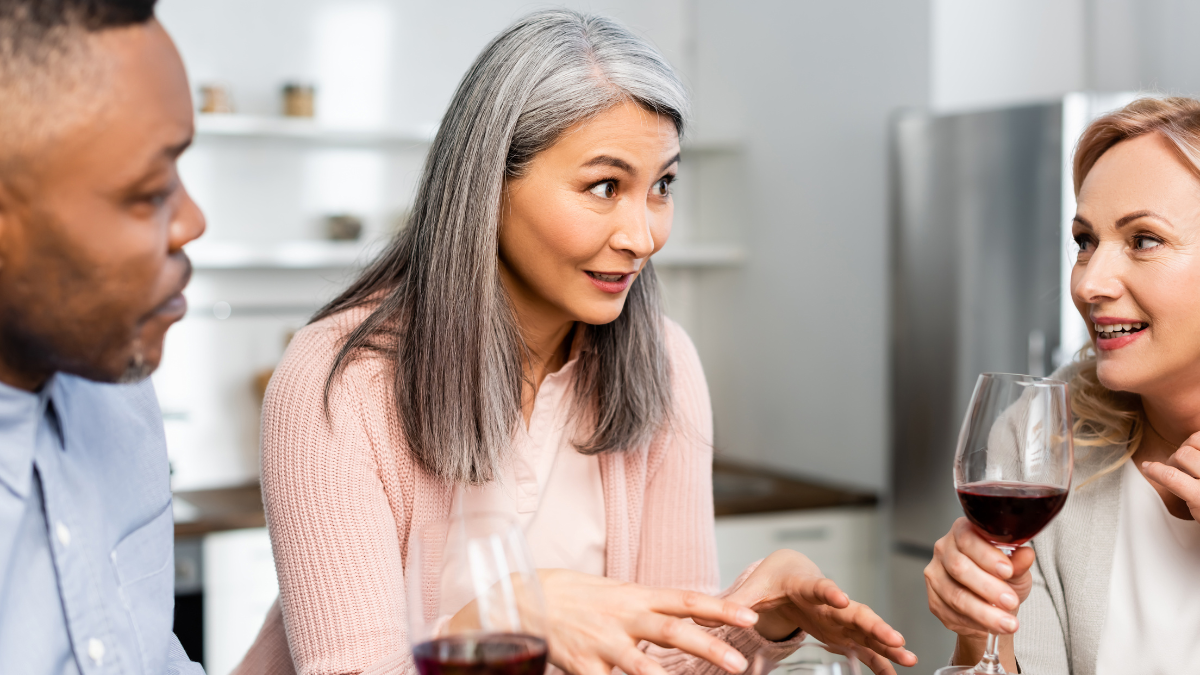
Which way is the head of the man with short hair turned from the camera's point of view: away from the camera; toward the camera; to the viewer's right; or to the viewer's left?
to the viewer's right

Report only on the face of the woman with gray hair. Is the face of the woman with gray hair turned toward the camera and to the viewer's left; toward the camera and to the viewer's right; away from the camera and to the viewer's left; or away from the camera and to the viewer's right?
toward the camera and to the viewer's right

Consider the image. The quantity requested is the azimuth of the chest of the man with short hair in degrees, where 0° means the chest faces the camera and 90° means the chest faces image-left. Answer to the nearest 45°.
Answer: approximately 315°

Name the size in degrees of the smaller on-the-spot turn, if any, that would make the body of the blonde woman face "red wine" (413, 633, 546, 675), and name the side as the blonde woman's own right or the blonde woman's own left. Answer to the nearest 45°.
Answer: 0° — they already face it

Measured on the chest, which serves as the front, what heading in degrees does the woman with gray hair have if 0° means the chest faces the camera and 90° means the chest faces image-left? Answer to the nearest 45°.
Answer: approximately 315°

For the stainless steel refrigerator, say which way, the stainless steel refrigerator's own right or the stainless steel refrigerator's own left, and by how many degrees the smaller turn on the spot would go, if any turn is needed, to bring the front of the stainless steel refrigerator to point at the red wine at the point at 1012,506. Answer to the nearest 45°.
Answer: approximately 45° to the stainless steel refrigerator's own left
